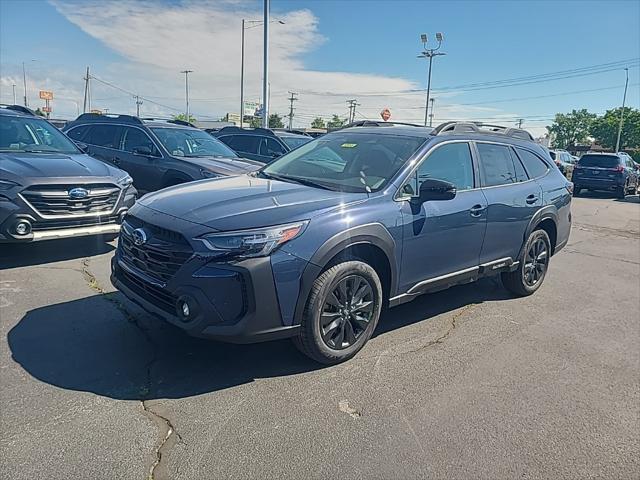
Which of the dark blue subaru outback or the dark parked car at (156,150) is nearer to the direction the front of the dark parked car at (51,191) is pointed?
the dark blue subaru outback

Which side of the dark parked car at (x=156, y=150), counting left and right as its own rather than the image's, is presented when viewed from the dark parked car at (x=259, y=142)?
left

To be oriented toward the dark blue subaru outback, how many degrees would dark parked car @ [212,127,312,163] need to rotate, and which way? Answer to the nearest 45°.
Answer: approximately 45° to its right

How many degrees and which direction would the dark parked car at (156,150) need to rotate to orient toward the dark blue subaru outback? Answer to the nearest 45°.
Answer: approximately 45° to its right

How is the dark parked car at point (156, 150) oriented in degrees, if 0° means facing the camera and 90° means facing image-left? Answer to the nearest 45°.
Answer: approximately 315°

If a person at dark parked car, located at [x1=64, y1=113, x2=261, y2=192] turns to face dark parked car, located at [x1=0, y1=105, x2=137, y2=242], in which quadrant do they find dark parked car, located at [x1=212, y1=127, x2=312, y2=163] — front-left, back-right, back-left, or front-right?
back-left

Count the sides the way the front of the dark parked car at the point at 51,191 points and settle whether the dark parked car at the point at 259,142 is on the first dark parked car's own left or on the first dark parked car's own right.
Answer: on the first dark parked car's own left
